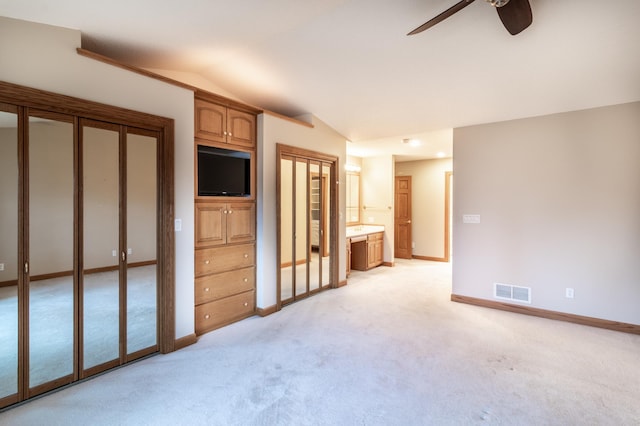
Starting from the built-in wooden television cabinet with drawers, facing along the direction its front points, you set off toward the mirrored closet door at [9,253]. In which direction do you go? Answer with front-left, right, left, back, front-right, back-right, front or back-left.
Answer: right

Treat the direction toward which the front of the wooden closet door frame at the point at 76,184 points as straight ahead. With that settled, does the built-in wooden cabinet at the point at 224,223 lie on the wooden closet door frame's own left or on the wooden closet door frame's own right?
on the wooden closet door frame's own left

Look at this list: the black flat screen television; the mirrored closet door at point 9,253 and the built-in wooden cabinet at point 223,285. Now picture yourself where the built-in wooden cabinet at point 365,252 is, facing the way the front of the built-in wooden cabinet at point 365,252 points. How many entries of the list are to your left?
0

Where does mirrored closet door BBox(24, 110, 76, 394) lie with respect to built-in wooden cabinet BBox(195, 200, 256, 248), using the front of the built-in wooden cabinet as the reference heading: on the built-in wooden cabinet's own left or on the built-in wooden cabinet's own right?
on the built-in wooden cabinet's own right

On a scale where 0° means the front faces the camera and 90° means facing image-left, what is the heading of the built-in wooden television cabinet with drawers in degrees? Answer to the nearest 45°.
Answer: approximately 315°

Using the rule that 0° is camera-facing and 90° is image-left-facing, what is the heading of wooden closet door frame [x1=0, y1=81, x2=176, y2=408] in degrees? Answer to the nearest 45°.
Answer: approximately 315°

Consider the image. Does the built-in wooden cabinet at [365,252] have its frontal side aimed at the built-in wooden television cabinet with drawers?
no

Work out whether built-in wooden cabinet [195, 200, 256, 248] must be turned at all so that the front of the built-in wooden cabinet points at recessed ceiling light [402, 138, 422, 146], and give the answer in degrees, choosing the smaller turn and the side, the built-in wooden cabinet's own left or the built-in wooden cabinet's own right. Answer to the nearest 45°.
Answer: approximately 45° to the built-in wooden cabinet's own left

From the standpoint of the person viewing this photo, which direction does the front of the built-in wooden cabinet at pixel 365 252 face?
facing the viewer and to the right of the viewer

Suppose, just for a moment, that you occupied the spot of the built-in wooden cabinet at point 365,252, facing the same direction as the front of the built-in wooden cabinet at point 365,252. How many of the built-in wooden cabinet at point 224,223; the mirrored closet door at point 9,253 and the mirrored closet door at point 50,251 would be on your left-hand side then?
0

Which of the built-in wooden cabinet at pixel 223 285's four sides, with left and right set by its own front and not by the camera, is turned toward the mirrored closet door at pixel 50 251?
right

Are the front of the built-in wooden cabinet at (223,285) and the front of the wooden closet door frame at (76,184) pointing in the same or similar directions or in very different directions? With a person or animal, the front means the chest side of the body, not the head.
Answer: same or similar directions

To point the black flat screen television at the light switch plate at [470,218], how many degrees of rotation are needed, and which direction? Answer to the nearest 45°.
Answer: approximately 45° to its left

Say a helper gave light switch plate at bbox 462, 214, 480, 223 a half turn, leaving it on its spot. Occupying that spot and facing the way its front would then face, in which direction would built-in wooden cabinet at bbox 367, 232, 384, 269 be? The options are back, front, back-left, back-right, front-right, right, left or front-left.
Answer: front-left

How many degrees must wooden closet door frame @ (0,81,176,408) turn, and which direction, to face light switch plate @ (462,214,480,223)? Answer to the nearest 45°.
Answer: approximately 45° to its left

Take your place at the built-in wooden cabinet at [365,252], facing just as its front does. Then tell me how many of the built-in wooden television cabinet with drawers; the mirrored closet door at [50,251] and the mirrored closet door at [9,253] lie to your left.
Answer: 0

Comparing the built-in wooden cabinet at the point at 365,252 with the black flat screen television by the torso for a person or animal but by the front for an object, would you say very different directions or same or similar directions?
same or similar directions

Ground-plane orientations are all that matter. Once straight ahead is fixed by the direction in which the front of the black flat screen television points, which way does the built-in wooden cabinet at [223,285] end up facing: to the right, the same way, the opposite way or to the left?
the same way
